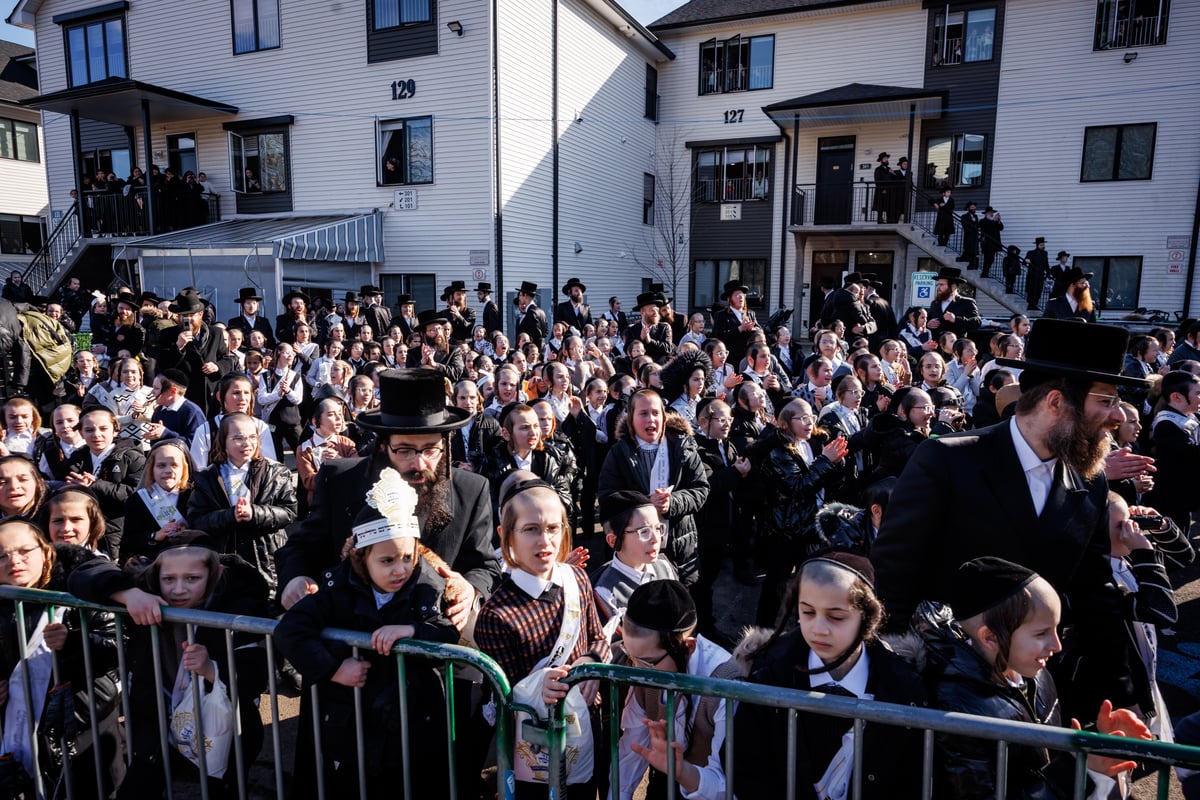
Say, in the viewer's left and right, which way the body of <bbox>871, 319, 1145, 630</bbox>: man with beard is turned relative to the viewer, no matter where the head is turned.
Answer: facing the viewer and to the right of the viewer

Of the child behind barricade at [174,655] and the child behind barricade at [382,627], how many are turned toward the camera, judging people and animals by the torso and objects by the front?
2

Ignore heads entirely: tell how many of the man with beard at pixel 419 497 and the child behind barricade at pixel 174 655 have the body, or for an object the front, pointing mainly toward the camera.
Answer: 2

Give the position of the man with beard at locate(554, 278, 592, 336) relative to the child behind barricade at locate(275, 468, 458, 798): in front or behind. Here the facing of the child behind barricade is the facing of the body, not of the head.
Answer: behind

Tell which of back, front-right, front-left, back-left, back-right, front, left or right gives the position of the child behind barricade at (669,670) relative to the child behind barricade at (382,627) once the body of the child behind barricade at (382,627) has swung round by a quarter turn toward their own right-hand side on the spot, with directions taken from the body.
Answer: back

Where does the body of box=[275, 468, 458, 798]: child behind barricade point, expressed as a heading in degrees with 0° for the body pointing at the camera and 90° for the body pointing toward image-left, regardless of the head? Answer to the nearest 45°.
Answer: approximately 0°

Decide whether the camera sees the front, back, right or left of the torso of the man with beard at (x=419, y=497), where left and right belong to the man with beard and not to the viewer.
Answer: front

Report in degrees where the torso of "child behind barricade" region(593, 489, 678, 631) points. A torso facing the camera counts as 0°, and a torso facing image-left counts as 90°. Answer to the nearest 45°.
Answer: approximately 315°

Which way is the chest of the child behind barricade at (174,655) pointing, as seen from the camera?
toward the camera

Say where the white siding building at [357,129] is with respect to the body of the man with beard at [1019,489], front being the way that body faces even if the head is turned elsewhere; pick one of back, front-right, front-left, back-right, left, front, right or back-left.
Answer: back

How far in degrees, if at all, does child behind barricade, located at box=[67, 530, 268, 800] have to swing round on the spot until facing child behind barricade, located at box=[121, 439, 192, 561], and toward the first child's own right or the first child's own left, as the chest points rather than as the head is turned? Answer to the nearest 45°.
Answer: approximately 180°

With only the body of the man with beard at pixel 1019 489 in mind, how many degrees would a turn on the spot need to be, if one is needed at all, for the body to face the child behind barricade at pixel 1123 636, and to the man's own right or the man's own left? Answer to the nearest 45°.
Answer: approximately 90° to the man's own left
